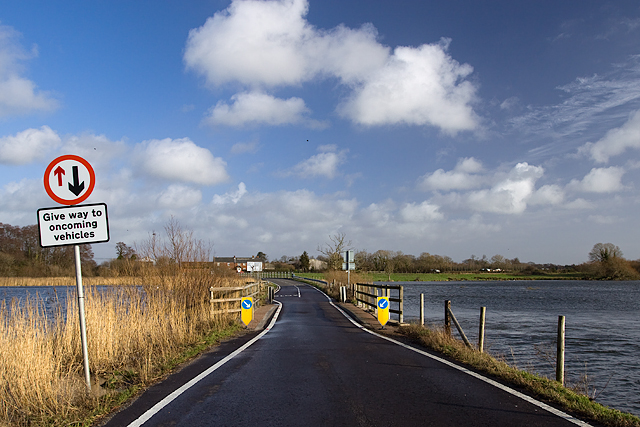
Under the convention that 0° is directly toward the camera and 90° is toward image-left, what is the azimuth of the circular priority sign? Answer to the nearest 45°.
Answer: approximately 0°

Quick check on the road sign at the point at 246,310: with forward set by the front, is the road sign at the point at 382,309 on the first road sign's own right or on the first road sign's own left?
on the first road sign's own left

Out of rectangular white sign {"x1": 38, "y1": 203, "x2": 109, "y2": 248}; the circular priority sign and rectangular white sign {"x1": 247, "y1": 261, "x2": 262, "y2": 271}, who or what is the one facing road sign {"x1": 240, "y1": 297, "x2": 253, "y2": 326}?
rectangular white sign {"x1": 247, "y1": 261, "x2": 262, "y2": 271}

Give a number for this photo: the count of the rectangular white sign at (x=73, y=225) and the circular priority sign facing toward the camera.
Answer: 2

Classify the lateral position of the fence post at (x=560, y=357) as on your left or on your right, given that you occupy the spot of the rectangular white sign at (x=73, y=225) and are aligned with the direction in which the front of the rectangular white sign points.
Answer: on your left

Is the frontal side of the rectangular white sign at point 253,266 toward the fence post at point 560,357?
yes

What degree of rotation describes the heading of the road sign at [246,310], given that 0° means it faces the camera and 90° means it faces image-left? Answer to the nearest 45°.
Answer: approximately 0°
